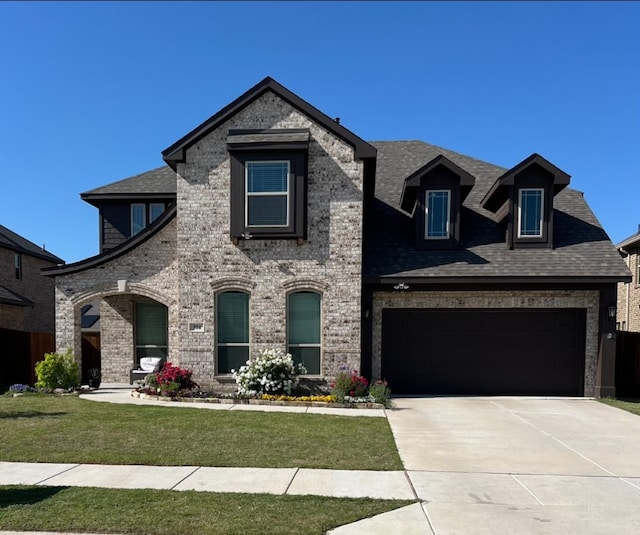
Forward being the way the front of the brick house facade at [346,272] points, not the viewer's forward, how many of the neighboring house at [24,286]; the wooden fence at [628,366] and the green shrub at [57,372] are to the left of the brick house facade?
1

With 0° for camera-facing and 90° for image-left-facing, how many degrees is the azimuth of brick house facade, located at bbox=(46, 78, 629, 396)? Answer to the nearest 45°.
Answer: approximately 0°

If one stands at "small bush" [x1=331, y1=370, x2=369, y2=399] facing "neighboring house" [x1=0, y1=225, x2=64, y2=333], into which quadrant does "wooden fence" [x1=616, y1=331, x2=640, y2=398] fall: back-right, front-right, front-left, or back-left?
back-right

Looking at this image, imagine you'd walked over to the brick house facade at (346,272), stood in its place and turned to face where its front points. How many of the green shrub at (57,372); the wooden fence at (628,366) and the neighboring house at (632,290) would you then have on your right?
1

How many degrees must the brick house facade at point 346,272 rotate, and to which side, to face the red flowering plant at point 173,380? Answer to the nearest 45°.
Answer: approximately 90° to its right

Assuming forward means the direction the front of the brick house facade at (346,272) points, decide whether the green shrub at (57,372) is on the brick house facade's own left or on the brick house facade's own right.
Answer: on the brick house facade's own right

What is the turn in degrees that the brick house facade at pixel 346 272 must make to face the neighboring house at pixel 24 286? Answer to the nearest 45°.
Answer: approximately 135° to its right
